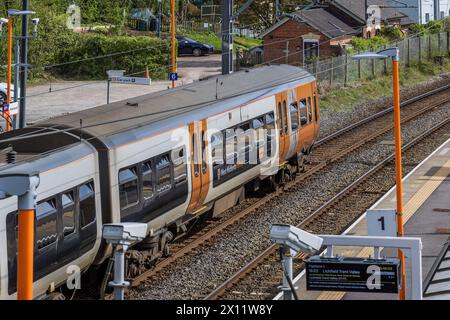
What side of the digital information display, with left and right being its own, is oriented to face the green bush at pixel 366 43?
back

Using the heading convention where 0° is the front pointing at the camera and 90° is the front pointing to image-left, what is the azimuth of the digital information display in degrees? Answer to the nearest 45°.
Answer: approximately 0°

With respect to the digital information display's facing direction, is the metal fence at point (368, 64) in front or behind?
behind

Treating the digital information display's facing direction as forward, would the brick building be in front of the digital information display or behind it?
behind
